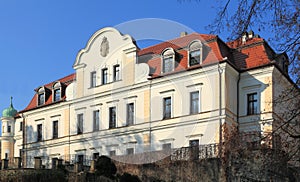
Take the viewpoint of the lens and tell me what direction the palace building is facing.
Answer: facing the viewer and to the left of the viewer
